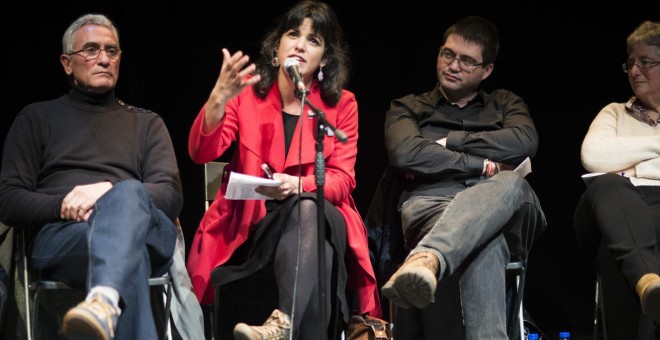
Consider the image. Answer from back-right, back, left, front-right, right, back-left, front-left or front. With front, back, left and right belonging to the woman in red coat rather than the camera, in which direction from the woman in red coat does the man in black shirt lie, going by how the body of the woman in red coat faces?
left

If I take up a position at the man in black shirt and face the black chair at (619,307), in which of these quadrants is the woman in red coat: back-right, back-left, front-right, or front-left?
back-right

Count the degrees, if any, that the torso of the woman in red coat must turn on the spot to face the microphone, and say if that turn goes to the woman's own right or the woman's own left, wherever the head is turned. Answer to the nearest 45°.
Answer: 0° — they already face it

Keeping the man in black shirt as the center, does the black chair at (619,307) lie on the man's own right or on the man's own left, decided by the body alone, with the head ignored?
on the man's own left

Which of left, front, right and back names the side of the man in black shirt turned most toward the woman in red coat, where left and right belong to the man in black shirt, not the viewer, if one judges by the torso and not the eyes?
right

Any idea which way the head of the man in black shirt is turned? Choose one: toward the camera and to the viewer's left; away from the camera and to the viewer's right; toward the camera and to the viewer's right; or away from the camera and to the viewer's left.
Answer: toward the camera and to the viewer's left

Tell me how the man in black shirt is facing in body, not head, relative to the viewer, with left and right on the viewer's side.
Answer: facing the viewer

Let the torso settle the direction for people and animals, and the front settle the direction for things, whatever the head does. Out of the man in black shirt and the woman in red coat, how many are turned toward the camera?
2

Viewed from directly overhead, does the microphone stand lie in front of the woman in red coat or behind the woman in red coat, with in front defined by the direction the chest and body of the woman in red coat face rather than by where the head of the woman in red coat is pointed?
in front

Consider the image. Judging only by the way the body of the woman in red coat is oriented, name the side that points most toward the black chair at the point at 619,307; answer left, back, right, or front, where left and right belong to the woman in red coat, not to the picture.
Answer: left
